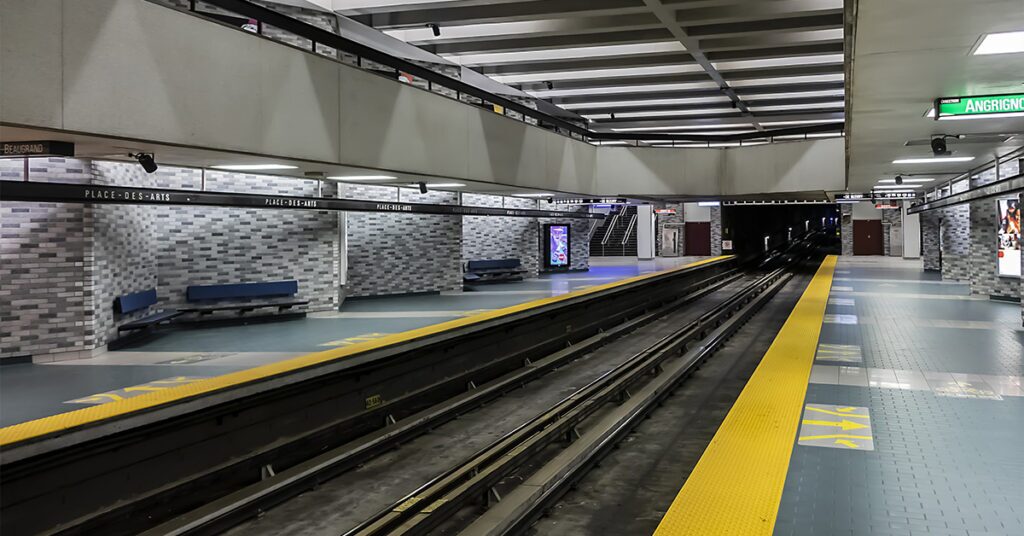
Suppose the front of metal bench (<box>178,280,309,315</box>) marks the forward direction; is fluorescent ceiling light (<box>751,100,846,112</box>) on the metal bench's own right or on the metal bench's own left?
on the metal bench's own left

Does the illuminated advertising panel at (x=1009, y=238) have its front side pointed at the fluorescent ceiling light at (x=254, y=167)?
yes

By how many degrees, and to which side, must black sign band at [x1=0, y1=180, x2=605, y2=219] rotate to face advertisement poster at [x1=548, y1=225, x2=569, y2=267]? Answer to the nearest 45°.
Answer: approximately 90° to its left

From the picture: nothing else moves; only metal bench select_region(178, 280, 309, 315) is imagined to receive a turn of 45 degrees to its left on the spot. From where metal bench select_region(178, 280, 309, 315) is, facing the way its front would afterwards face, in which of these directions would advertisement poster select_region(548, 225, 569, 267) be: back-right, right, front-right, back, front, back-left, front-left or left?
left

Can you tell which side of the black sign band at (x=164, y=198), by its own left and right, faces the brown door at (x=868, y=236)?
left

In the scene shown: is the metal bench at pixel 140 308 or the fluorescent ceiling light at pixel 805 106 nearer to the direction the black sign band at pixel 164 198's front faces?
the fluorescent ceiling light

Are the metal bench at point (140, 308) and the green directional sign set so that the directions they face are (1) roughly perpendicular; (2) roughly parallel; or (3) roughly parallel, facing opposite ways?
roughly perpendicular
